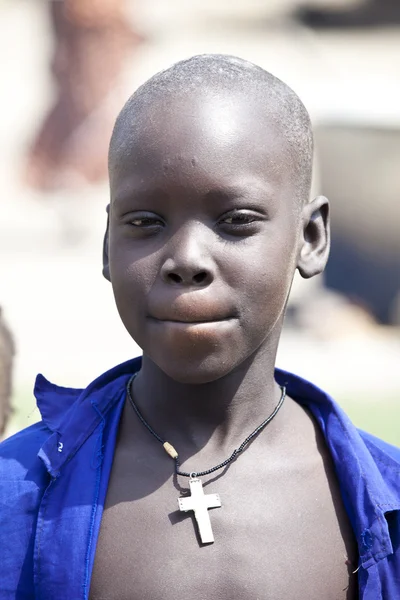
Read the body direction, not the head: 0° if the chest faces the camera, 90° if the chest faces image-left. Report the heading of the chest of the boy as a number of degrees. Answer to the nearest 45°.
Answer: approximately 0°

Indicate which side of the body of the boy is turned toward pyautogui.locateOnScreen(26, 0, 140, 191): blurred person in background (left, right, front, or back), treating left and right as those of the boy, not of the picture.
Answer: back

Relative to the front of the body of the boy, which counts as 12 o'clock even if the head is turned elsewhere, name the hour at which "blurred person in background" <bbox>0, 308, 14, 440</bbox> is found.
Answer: The blurred person in background is roughly at 5 o'clock from the boy.

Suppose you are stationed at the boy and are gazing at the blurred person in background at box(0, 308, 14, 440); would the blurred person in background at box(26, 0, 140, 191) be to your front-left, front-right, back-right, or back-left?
front-right
